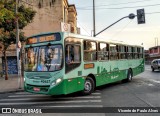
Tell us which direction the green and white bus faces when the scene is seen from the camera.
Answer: facing the viewer and to the left of the viewer

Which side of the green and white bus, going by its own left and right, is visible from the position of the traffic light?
back
